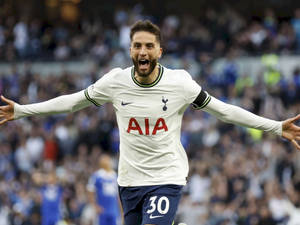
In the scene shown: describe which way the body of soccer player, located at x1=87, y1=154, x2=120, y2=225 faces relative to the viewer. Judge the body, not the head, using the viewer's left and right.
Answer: facing the viewer and to the right of the viewer

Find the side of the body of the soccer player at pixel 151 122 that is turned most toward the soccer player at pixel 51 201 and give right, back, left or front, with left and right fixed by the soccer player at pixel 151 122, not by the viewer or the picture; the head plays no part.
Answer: back

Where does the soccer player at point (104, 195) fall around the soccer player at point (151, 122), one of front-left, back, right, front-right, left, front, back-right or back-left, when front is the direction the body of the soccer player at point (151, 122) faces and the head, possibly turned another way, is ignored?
back

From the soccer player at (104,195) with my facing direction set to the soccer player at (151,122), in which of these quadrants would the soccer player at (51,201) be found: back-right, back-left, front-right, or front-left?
back-right
